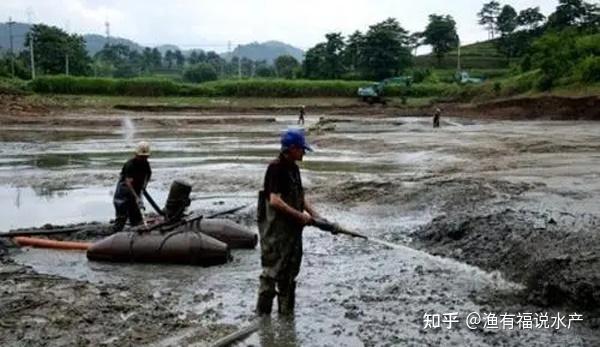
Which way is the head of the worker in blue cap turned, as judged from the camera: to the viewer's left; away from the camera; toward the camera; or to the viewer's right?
to the viewer's right

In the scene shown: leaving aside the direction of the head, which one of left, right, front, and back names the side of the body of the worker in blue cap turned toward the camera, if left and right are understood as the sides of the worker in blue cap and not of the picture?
right

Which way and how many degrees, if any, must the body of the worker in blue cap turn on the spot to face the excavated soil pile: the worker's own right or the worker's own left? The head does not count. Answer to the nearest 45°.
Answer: approximately 45° to the worker's own left

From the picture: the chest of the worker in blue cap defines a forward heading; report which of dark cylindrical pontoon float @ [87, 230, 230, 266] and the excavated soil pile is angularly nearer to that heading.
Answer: the excavated soil pile

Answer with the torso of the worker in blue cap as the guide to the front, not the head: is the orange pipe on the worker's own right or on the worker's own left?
on the worker's own left

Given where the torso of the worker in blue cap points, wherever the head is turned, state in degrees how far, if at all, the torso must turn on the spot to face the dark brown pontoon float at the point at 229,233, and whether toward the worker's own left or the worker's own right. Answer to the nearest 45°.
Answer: approximately 90° to the worker's own left

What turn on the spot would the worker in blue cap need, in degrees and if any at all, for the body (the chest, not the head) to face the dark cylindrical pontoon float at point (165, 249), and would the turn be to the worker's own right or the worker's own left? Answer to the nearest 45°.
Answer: approximately 135° to the worker's own left
